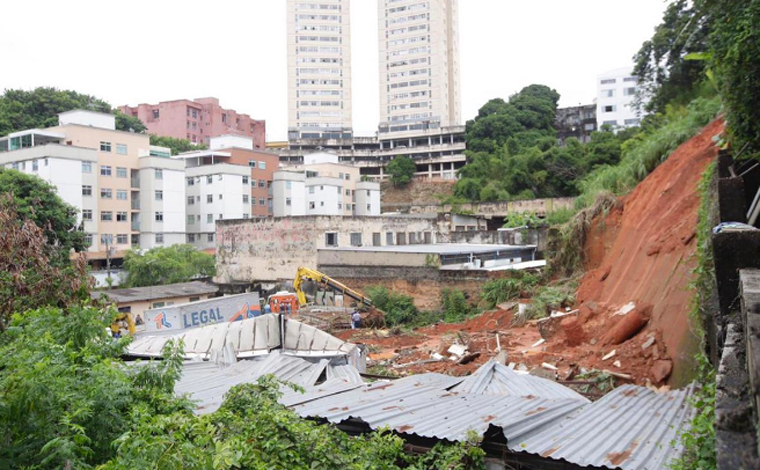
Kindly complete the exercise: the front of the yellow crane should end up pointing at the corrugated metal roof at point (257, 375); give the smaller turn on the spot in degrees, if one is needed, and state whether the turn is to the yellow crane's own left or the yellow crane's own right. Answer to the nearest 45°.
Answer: approximately 90° to the yellow crane's own right

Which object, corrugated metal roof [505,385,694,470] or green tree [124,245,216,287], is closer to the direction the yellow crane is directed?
the corrugated metal roof

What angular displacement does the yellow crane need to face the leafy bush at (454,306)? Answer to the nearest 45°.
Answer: approximately 45° to its right

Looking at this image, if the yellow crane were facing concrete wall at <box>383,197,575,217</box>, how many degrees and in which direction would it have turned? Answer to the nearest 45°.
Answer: approximately 45° to its left

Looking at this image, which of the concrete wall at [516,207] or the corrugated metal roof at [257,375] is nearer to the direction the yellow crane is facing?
the concrete wall

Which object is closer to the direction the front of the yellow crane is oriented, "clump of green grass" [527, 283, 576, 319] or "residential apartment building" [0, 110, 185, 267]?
the clump of green grass

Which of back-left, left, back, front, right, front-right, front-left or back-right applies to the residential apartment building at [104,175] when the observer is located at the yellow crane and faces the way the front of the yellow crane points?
back-left

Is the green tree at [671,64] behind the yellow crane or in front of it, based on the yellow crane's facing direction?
in front

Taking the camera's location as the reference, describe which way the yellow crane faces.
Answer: facing to the right of the viewer

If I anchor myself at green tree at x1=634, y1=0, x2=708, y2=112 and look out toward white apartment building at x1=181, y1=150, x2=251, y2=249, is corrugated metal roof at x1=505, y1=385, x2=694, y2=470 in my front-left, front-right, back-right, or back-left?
back-left

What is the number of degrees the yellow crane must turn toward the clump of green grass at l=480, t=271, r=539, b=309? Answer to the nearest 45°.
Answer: approximately 45° to its right

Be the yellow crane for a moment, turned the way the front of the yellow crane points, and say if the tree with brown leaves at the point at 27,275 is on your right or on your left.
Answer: on your right

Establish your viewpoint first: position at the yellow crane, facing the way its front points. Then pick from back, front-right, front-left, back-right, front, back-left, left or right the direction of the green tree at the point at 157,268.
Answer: back-left

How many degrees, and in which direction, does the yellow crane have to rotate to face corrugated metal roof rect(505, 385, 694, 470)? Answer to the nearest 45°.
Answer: approximately 90° to its right
